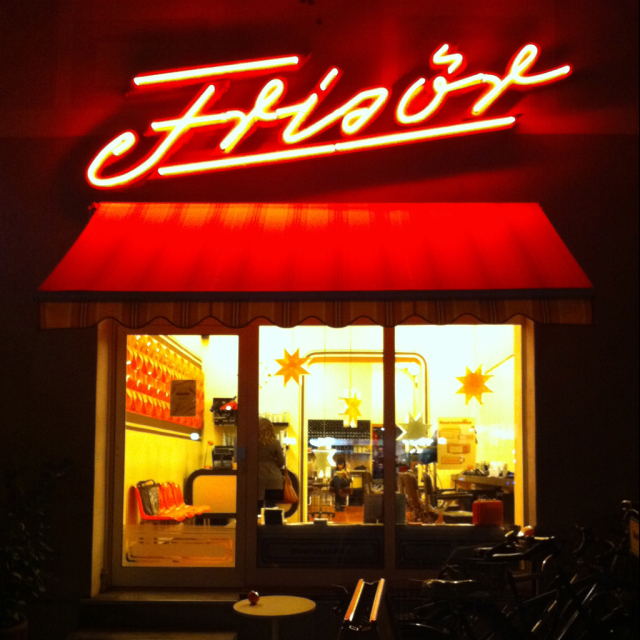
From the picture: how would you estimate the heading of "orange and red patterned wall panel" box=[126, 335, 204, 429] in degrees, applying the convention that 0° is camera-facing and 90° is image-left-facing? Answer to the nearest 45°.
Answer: approximately 315°

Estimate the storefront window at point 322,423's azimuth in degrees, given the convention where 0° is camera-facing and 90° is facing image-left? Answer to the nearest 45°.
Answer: approximately 0°

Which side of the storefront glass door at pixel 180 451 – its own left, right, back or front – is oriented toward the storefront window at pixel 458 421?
left

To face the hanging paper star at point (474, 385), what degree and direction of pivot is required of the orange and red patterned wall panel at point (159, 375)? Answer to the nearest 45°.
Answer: approximately 45° to its left

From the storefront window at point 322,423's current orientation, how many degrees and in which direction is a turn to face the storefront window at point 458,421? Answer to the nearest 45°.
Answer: approximately 90° to its left
